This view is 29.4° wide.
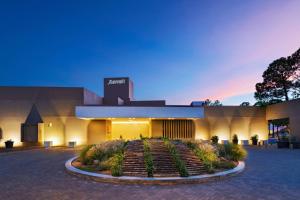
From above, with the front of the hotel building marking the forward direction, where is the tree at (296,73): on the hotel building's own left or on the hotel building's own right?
on the hotel building's own left

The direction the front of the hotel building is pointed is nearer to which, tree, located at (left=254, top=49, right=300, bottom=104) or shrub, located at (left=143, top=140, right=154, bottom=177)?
the shrub

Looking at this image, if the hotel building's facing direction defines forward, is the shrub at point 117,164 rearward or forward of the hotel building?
forward

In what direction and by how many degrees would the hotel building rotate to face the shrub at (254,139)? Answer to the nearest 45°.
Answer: approximately 90° to its left

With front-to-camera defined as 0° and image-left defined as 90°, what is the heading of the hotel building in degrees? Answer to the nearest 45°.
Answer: approximately 0°
